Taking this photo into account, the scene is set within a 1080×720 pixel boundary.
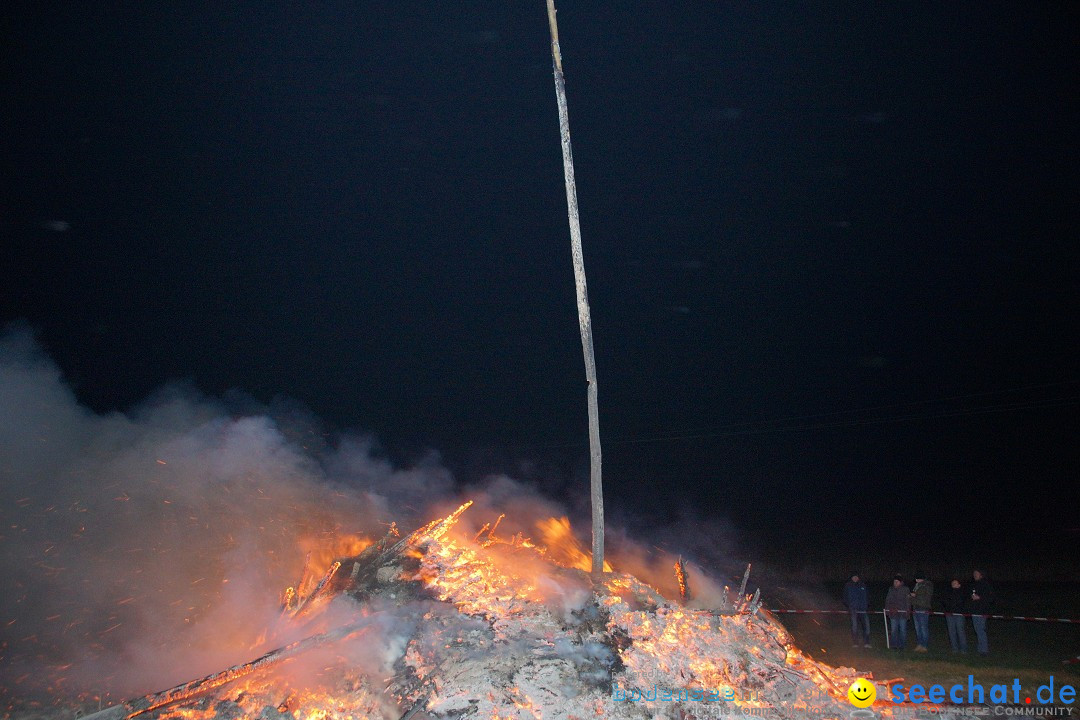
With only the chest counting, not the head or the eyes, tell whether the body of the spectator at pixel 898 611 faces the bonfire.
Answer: yes

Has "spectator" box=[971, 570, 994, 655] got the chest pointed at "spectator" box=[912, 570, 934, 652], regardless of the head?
no

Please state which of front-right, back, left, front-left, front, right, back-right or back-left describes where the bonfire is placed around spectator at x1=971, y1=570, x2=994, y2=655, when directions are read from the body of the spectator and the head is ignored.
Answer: front

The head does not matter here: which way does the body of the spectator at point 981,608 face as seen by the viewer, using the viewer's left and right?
facing the viewer and to the left of the viewer

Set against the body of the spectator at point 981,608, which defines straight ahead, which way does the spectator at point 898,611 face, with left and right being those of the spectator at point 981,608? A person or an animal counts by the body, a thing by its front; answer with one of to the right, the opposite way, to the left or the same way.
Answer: the same way

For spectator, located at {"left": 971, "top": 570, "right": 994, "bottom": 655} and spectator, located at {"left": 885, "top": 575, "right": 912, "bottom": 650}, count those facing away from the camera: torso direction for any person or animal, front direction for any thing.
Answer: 0

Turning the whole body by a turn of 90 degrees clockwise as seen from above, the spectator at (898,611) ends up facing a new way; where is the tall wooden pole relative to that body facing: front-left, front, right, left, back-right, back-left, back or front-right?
left
